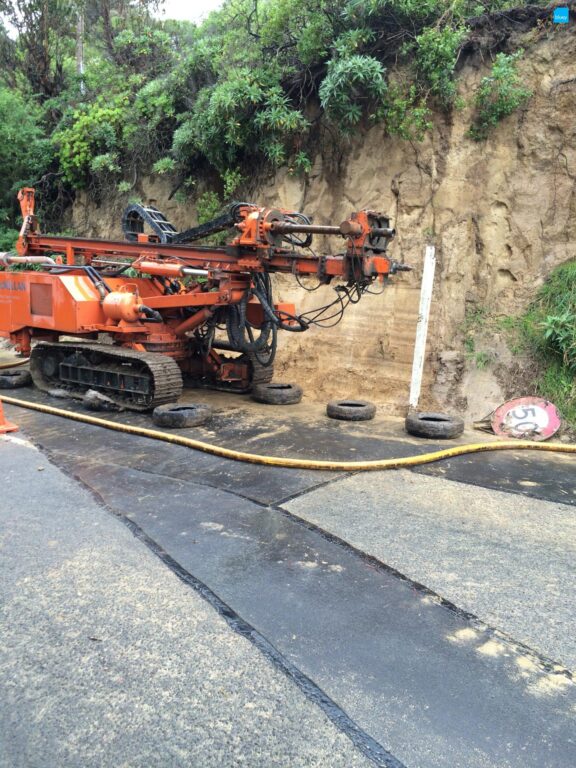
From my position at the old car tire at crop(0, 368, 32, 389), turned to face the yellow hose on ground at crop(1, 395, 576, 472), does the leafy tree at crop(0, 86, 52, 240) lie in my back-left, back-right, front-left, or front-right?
back-left

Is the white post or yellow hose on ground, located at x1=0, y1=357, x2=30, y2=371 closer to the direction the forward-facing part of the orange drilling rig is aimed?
the white post

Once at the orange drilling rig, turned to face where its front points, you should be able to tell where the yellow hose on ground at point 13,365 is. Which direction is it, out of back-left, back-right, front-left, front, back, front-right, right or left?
back

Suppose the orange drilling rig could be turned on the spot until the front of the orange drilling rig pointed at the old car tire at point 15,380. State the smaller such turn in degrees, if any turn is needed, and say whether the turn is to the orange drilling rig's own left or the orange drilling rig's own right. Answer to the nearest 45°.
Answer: approximately 180°

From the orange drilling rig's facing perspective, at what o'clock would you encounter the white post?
The white post is roughly at 11 o'clock from the orange drilling rig.

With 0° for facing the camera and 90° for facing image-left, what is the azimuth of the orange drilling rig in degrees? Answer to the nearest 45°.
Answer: approximately 315°

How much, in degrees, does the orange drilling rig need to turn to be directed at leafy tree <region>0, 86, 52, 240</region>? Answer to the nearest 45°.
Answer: approximately 180°
